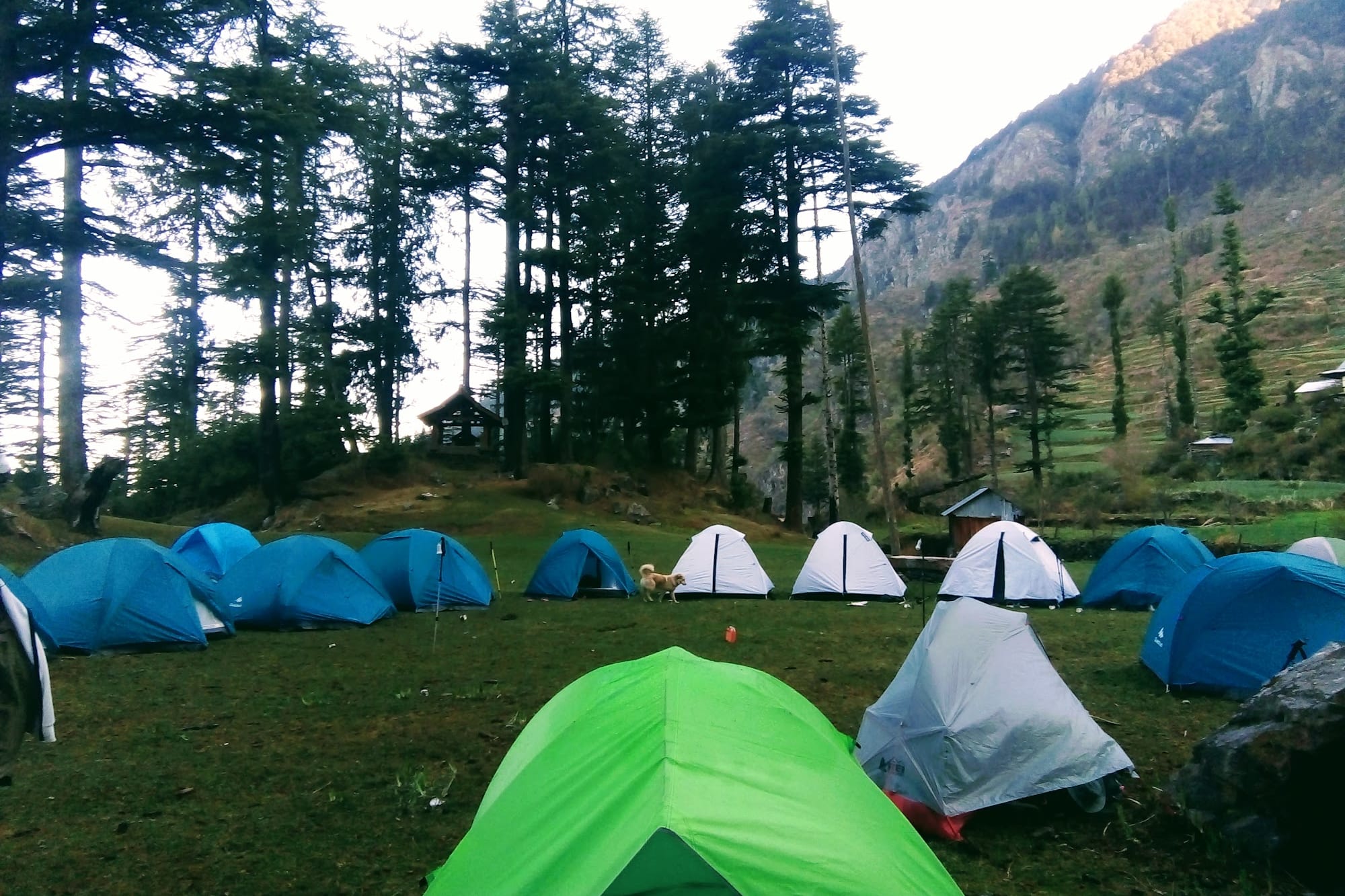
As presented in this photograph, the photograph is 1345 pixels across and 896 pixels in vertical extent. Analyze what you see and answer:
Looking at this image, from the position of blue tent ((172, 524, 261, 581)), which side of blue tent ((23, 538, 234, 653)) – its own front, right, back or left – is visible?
left

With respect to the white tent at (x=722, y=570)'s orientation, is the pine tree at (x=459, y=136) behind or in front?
behind

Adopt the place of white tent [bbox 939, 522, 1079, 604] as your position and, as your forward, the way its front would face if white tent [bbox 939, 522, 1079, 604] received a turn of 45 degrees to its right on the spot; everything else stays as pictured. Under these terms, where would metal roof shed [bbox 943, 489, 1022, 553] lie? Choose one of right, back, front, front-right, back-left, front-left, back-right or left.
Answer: back-right

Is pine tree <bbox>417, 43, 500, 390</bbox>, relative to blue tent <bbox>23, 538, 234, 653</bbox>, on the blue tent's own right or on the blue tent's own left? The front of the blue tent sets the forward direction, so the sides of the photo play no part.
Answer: on the blue tent's own left

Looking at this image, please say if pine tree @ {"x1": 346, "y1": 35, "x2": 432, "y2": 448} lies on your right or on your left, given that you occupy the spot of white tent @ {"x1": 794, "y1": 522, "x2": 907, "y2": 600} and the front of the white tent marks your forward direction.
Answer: on your right

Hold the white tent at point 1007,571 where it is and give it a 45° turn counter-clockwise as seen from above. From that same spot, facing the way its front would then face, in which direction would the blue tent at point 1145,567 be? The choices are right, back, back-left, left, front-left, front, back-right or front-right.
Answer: front-left

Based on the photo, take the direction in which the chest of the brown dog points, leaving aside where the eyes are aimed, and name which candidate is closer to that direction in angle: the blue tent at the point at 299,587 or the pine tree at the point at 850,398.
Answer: the pine tree

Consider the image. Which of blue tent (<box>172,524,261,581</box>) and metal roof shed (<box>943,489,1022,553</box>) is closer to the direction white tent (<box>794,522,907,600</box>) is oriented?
the blue tent

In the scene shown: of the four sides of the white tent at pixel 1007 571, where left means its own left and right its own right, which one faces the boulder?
front

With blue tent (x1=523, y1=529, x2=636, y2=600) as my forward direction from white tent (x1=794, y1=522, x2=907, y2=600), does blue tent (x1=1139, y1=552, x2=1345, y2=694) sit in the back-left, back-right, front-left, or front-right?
back-left

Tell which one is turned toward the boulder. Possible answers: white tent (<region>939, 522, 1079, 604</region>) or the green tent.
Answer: the white tent

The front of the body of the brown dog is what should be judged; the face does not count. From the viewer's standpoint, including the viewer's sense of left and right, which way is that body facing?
facing to the right of the viewer

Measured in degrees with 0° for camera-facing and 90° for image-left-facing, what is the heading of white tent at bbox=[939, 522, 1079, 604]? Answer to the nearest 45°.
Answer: approximately 0°

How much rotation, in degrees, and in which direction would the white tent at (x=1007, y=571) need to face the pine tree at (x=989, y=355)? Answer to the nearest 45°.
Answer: approximately 180°

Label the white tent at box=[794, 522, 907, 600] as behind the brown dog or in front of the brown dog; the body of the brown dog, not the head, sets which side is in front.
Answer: in front
